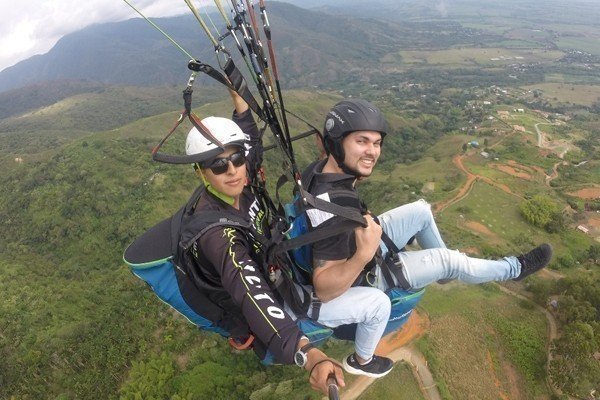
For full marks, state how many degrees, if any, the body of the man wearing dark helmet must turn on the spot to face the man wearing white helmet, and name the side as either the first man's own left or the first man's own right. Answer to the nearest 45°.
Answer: approximately 135° to the first man's own right

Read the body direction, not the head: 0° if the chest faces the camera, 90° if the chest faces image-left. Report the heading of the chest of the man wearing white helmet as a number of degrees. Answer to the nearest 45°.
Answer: approximately 315°

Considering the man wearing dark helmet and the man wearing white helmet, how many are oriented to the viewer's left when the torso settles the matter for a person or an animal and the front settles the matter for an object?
0

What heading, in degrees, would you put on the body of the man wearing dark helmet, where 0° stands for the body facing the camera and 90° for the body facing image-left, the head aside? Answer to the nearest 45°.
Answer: approximately 270°
